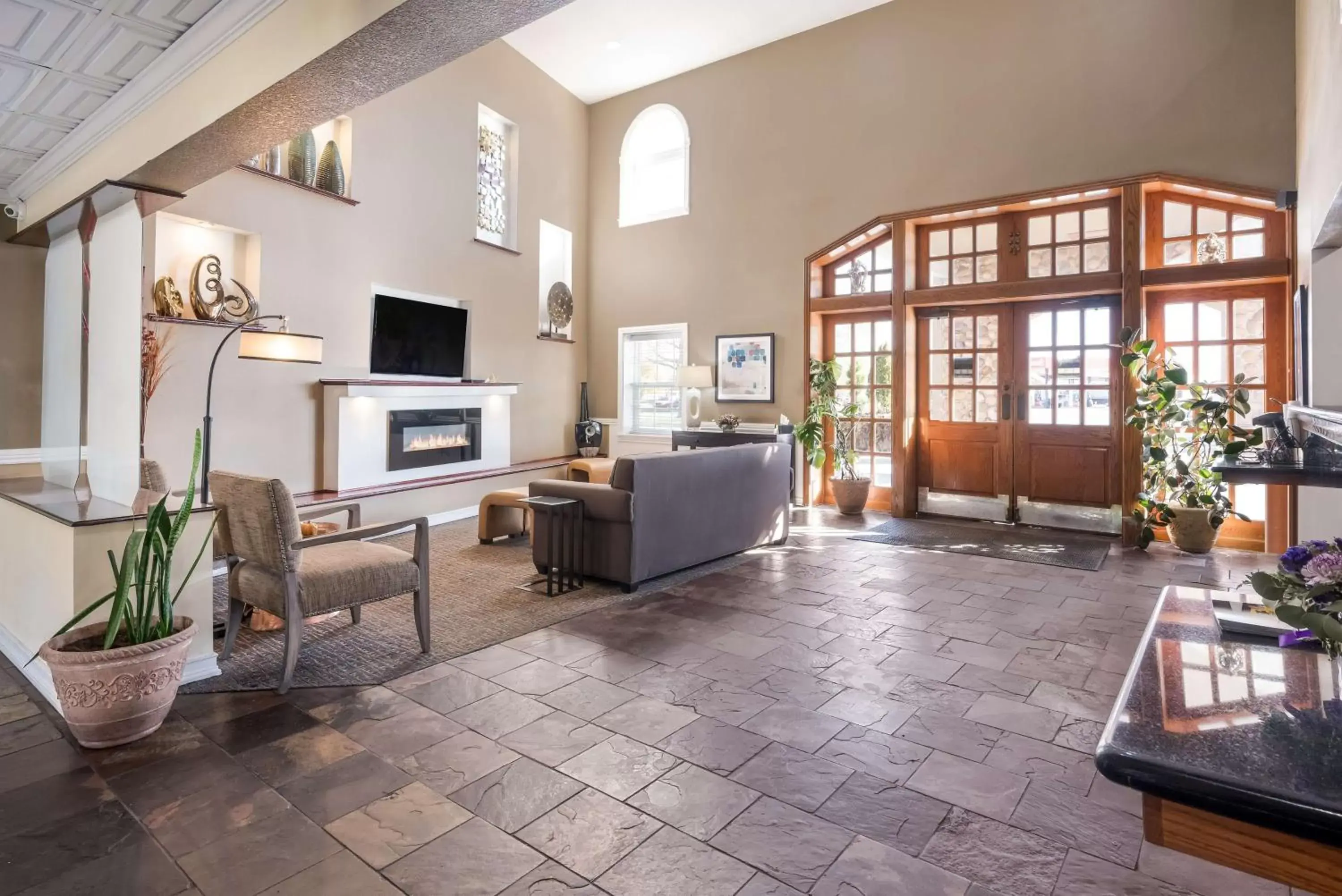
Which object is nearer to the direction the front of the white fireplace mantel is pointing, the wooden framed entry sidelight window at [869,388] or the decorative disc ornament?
the wooden framed entry sidelight window

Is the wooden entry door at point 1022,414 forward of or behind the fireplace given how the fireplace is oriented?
forward

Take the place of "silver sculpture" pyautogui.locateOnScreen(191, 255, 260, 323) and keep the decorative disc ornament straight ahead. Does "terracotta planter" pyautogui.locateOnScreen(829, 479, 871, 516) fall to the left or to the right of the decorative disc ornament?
right

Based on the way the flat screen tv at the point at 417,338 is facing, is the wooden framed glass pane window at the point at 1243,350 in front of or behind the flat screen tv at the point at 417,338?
in front

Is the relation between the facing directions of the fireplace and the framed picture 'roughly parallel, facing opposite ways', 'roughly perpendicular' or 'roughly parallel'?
roughly perpendicular

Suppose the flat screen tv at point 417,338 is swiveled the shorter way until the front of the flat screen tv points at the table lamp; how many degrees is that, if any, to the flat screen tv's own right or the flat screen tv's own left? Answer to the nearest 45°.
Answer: approximately 45° to the flat screen tv's own left

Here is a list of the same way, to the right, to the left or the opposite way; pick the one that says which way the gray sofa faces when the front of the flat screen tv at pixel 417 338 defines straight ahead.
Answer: the opposite way

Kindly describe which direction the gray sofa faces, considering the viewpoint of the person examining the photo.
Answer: facing away from the viewer and to the left of the viewer

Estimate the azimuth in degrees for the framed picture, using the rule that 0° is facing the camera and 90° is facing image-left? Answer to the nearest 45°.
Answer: approximately 45°

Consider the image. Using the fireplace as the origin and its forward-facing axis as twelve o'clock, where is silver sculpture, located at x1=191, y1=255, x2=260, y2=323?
The silver sculpture is roughly at 3 o'clock from the fireplace.

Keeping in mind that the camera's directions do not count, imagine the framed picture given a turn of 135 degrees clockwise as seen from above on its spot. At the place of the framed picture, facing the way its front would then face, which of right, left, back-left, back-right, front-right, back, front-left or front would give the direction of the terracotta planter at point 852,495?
back-right

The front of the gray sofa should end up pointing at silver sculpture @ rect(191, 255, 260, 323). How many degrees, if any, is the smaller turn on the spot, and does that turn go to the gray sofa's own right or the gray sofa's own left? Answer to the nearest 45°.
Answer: approximately 45° to the gray sofa's own left

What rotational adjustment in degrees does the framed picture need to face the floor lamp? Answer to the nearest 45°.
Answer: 0° — it already faces it
